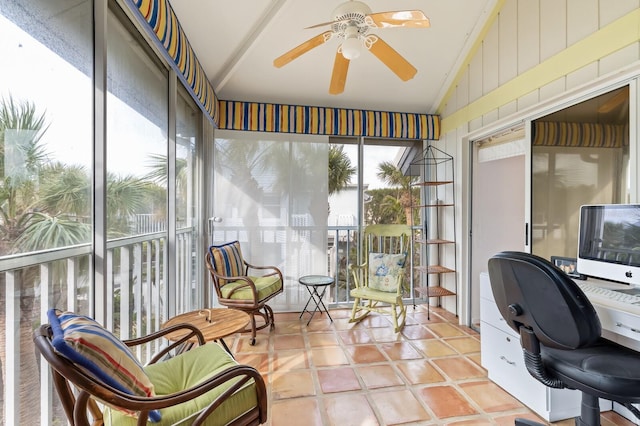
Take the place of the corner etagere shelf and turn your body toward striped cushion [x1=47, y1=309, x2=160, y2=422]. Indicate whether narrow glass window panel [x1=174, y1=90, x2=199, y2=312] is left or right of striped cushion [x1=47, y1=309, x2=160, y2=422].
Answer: right

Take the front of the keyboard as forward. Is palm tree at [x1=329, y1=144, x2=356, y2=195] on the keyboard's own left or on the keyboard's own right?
on the keyboard's own right

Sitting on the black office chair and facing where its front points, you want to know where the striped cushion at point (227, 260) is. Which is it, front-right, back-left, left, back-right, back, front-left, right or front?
back-left

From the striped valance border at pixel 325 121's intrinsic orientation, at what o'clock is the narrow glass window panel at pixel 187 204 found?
The narrow glass window panel is roughly at 2 o'clock from the striped valance border.

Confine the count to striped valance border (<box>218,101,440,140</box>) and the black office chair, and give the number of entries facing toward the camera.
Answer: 1

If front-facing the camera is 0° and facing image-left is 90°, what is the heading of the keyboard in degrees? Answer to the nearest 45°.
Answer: approximately 45°

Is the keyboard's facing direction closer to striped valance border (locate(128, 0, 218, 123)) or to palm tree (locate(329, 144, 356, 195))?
the striped valance border

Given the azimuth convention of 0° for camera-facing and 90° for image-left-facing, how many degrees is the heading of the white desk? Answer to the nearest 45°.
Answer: approximately 45°

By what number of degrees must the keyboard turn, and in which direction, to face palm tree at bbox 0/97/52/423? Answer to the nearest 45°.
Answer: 0° — it already faces it
